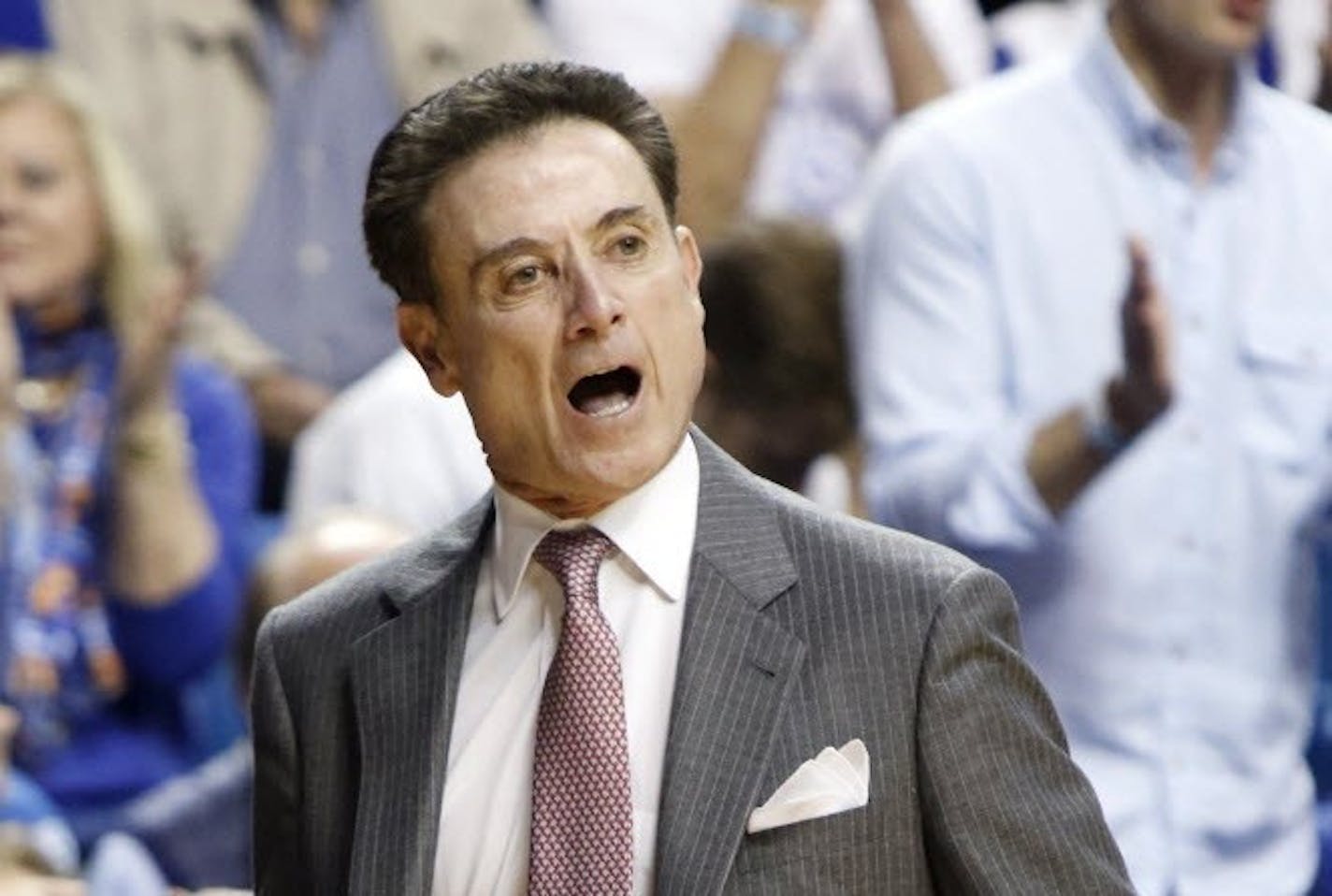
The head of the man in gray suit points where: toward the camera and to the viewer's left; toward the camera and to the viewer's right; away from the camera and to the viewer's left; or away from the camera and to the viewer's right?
toward the camera and to the viewer's right

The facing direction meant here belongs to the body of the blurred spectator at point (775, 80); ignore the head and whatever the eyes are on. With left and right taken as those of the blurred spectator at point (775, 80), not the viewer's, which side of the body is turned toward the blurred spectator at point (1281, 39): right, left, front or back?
left

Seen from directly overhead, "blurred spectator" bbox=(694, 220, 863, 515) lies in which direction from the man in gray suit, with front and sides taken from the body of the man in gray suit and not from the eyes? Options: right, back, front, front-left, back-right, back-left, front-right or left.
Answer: back
